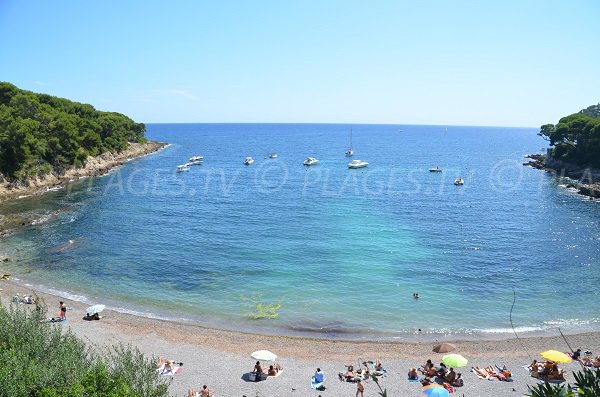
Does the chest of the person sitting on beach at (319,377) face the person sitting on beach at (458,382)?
no

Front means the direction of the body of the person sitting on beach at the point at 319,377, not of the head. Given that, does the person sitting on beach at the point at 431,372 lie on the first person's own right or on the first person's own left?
on the first person's own right

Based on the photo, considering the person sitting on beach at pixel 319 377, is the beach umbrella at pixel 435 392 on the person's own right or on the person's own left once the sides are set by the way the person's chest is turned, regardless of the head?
on the person's own right

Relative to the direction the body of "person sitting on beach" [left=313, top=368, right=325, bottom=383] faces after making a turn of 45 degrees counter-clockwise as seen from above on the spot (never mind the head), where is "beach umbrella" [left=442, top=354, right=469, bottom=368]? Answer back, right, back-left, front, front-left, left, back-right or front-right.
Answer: back-right

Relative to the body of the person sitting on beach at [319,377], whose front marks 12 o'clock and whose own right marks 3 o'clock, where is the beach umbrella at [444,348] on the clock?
The beach umbrella is roughly at 2 o'clock from the person sitting on beach.

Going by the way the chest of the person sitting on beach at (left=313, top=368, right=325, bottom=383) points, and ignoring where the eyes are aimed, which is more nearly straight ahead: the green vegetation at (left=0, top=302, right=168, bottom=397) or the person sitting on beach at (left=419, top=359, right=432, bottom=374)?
the person sitting on beach

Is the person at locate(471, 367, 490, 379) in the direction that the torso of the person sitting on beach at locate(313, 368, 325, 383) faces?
no

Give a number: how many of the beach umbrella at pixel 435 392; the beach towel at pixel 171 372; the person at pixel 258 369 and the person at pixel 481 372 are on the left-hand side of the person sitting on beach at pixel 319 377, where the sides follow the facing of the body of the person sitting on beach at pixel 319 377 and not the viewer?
2

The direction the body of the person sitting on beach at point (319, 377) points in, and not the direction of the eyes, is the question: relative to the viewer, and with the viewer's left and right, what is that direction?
facing away from the viewer

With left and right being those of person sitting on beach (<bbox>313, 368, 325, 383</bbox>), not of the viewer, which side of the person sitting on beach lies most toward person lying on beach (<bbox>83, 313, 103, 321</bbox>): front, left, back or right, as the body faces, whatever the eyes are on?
left

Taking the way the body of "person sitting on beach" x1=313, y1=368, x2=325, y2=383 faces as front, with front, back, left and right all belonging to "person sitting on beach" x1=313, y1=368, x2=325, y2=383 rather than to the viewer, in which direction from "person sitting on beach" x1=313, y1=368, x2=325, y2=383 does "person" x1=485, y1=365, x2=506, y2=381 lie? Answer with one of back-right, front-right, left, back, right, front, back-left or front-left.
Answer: right

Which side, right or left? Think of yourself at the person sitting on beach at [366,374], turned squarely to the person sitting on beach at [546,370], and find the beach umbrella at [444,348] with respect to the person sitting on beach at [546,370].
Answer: left

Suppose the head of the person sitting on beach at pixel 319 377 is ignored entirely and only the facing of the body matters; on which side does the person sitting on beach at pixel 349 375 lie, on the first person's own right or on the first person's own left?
on the first person's own right

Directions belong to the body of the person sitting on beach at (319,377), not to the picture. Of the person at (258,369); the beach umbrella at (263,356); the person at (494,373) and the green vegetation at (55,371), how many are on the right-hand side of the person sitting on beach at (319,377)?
1

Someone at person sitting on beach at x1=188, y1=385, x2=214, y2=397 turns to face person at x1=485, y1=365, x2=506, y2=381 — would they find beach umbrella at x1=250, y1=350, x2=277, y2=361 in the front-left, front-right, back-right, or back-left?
front-left

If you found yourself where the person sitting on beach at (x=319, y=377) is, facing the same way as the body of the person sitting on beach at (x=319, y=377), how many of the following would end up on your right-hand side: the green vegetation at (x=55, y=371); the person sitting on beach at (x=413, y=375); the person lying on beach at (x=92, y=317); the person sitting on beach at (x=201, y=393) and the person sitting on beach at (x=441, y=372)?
2

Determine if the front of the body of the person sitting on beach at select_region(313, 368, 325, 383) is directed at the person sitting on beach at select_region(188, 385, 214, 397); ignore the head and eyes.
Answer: no

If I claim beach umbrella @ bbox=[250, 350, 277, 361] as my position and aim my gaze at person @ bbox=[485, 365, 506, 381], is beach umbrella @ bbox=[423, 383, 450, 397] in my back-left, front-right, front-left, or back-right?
front-right

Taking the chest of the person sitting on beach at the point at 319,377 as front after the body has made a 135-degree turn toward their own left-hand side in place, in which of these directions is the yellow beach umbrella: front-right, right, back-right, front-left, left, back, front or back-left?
back-left
